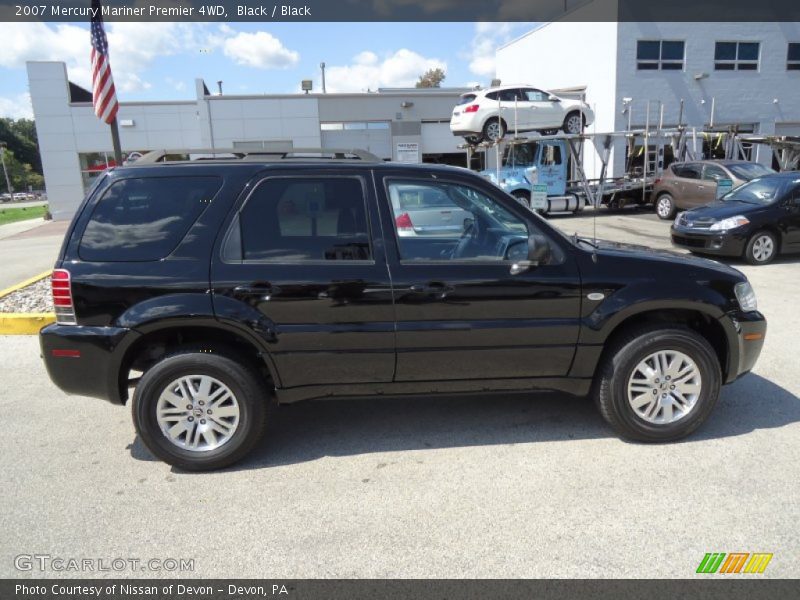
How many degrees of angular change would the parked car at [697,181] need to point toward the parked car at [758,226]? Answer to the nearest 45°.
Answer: approximately 45° to its right

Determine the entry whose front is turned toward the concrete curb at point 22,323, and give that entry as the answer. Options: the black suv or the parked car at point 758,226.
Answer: the parked car

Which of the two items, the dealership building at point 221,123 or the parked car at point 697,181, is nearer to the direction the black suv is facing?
the parked car

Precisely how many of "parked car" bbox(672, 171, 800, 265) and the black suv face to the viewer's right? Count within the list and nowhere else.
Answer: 1

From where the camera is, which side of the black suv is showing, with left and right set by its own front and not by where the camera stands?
right

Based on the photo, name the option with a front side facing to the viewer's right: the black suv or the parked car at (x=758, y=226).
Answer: the black suv

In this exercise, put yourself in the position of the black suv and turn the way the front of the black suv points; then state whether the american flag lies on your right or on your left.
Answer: on your left

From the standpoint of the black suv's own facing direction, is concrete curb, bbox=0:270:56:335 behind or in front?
behind
